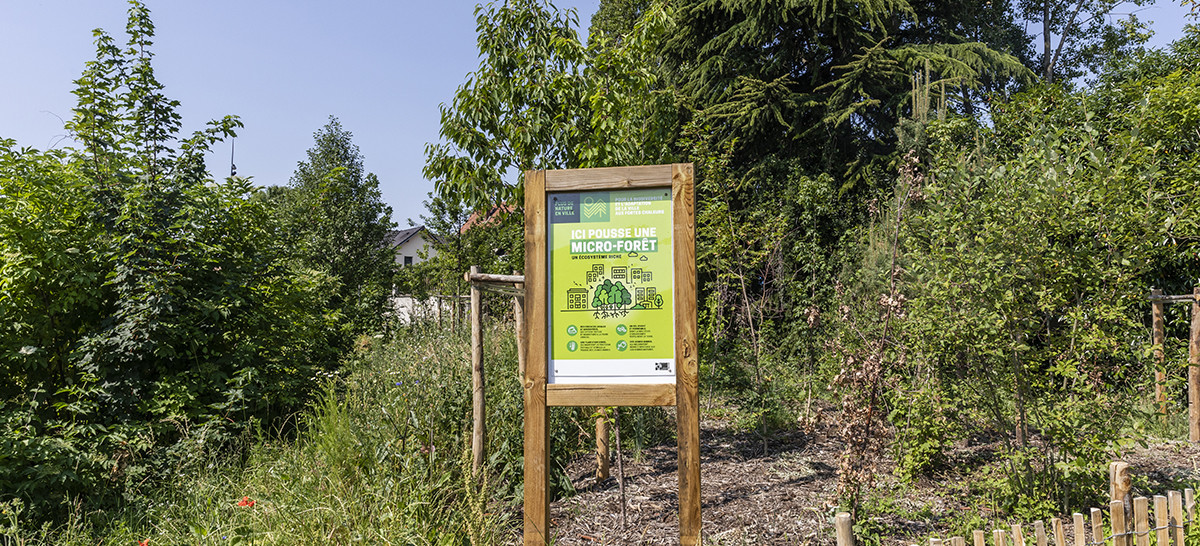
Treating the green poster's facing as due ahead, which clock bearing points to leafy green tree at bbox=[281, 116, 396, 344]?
The leafy green tree is roughly at 5 o'clock from the green poster.

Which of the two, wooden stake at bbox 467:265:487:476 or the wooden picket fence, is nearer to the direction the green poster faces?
the wooden picket fence

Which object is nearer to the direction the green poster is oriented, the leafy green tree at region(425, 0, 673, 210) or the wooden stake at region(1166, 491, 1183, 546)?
the wooden stake

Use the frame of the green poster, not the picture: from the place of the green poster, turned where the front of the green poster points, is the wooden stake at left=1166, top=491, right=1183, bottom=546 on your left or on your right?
on your left

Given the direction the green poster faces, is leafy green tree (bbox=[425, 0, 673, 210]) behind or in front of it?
behind

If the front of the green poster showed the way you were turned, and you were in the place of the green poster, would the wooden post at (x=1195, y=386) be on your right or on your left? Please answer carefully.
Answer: on your left

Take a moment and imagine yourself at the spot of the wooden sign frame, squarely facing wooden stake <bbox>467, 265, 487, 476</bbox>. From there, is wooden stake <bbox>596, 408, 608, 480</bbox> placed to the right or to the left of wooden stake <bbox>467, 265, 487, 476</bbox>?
right

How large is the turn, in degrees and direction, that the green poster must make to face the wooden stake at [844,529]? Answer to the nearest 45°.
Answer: approximately 45° to its left

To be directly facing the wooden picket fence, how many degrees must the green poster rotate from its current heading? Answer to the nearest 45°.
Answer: approximately 90° to its left

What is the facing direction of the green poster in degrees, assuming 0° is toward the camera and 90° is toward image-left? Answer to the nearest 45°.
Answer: approximately 0°

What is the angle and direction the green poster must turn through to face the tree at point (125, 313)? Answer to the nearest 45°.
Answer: approximately 135° to its right

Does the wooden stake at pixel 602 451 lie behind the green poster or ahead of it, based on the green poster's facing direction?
behind
